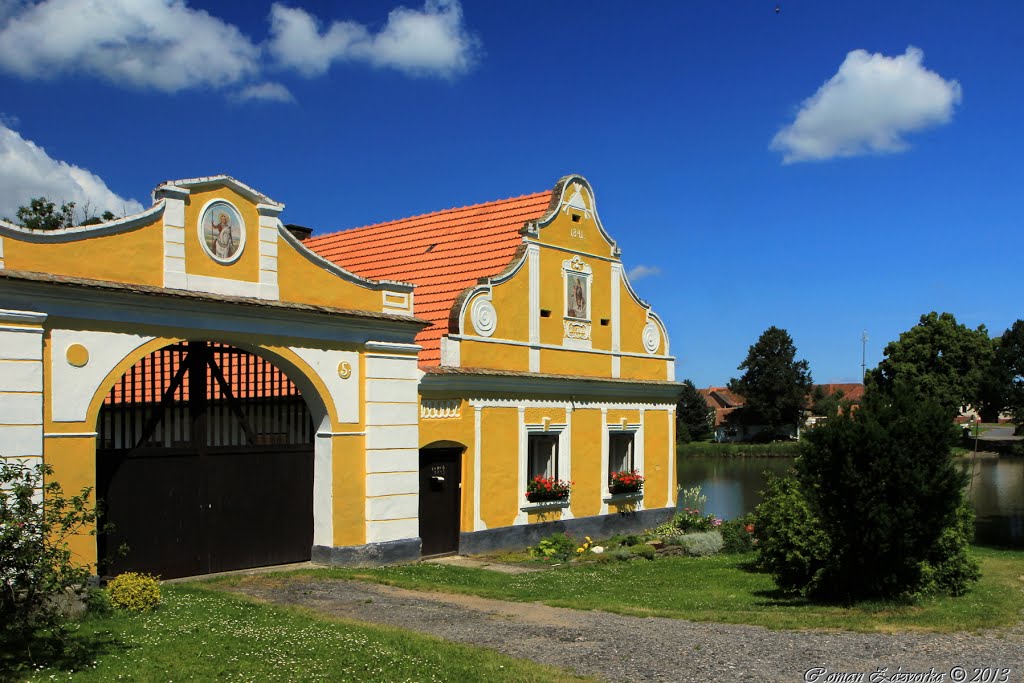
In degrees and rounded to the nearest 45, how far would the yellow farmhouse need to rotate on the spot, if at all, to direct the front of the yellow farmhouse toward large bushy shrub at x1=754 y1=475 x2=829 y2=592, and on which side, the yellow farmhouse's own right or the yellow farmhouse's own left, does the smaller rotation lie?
0° — it already faces it

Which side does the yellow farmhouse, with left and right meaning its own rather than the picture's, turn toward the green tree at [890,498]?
front

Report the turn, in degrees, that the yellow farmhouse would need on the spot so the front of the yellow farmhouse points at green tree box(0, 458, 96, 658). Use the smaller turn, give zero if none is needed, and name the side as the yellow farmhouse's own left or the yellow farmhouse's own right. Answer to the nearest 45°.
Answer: approximately 45° to the yellow farmhouse's own right

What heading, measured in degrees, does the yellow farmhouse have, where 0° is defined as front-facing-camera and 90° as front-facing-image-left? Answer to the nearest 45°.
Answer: approximately 315°
